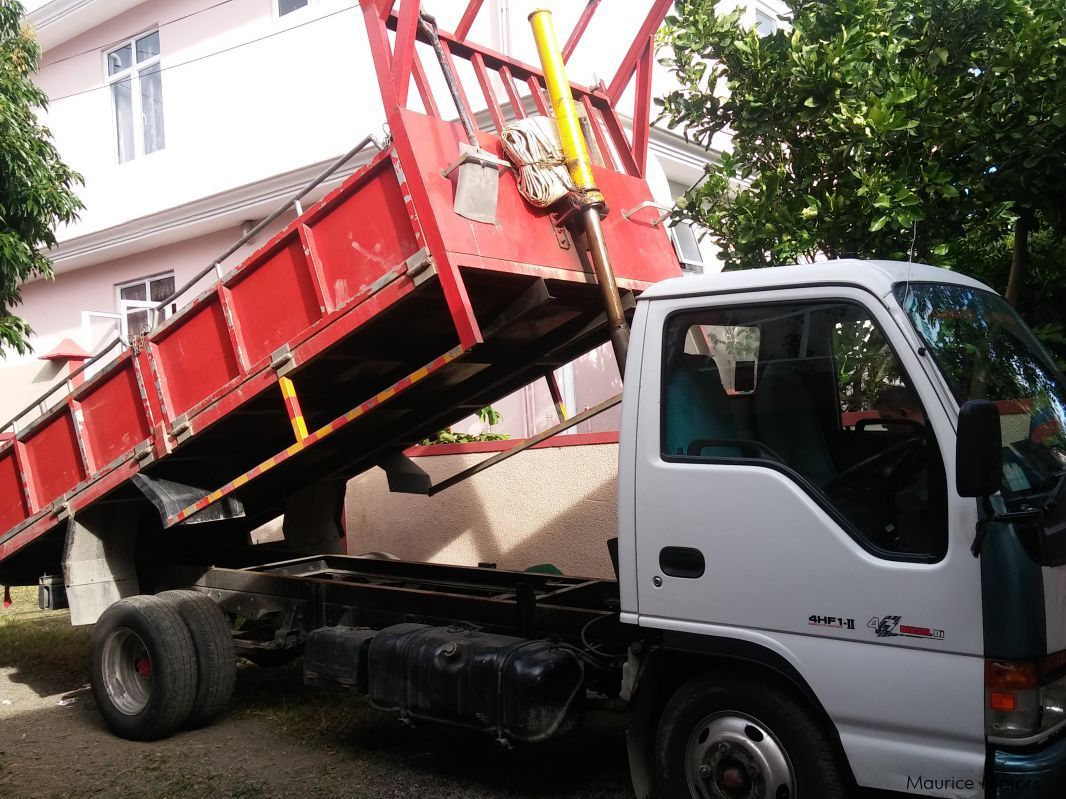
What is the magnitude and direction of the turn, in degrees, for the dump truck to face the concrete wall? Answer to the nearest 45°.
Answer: approximately 135° to its left
